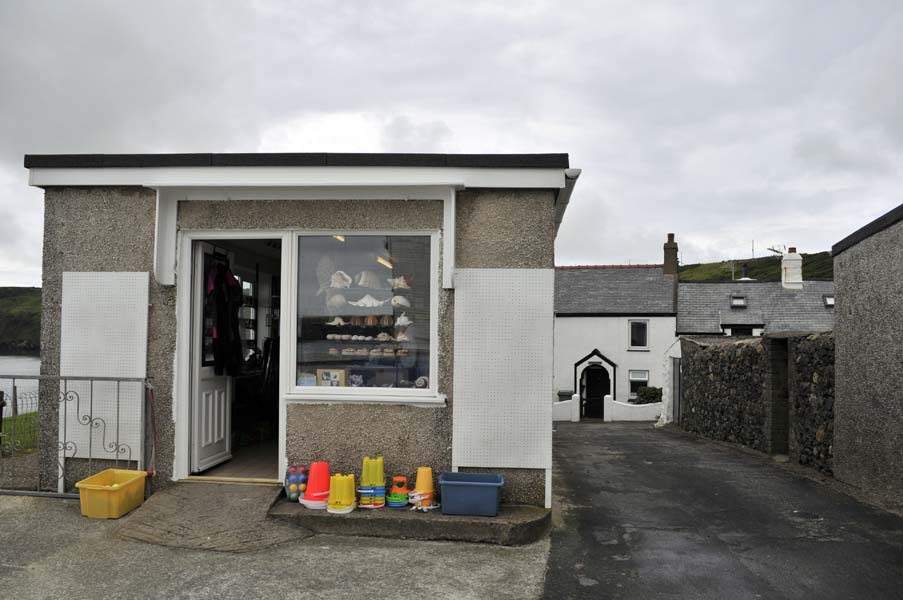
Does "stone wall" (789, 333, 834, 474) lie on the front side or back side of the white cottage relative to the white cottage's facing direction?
on the front side

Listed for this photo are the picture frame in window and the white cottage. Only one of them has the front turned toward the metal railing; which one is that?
the white cottage

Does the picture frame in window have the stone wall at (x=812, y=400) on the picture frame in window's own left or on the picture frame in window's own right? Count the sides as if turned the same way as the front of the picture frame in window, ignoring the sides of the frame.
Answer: on the picture frame in window's own left

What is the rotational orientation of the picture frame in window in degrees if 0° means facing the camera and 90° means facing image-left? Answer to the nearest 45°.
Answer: approximately 0°

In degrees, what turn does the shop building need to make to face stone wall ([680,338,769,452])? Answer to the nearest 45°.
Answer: approximately 135° to its left

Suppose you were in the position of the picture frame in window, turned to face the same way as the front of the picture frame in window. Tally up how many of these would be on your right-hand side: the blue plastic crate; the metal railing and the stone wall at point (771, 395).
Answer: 1
